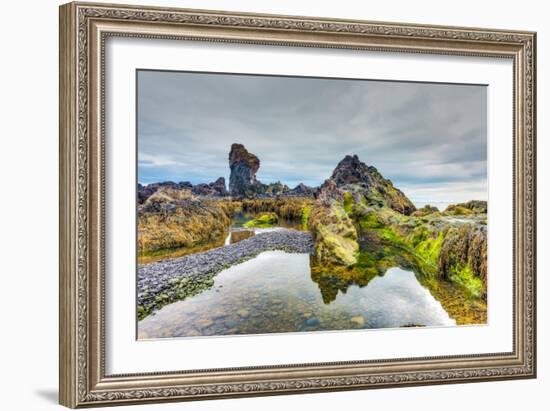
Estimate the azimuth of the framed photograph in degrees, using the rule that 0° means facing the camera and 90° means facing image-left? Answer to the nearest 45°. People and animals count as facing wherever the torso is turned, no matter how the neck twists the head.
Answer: approximately 315°
